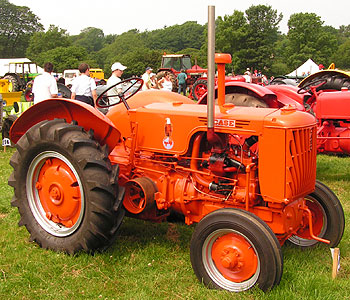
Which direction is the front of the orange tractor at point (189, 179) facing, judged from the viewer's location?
facing the viewer and to the right of the viewer

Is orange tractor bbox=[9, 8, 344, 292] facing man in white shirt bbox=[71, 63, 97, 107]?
no

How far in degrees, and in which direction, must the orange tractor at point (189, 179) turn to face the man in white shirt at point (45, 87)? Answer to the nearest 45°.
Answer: approximately 180°
